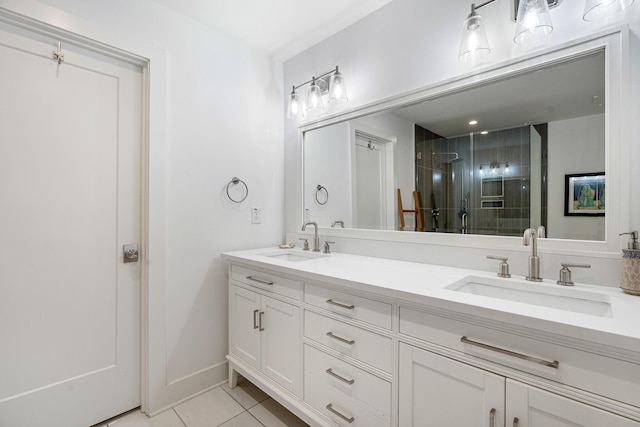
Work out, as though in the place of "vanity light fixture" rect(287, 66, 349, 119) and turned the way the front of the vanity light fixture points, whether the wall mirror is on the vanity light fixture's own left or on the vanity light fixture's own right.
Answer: on the vanity light fixture's own left

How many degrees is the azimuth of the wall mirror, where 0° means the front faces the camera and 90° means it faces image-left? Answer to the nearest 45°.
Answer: approximately 45°

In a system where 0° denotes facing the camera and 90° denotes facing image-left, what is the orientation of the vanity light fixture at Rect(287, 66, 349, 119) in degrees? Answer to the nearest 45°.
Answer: approximately 45°

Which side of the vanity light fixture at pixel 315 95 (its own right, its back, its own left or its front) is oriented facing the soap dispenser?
left

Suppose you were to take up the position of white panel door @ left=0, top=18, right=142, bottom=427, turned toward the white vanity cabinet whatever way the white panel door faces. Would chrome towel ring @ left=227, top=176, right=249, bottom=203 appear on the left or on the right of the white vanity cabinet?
left
